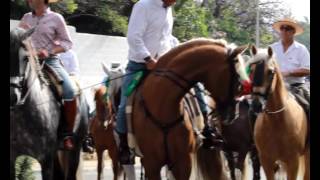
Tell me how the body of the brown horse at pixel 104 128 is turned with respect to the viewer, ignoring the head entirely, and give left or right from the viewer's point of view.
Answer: facing the viewer

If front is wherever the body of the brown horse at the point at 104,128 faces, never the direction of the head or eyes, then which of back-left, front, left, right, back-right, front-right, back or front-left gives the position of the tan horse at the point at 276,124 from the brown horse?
front-left

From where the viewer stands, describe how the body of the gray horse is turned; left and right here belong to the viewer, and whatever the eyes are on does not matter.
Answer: facing the viewer and to the left of the viewer
